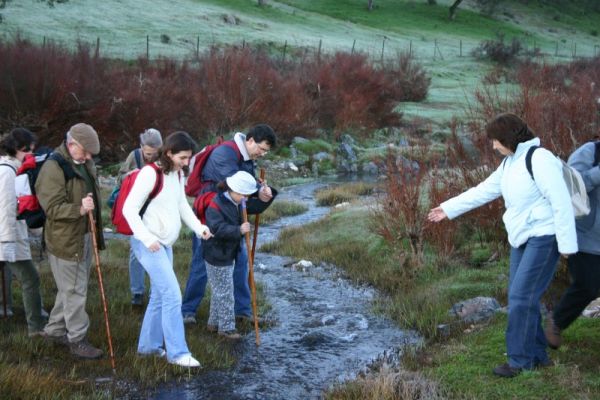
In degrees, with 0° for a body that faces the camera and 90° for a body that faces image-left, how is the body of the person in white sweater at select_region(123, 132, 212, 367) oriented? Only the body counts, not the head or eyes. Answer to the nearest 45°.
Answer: approximately 315°

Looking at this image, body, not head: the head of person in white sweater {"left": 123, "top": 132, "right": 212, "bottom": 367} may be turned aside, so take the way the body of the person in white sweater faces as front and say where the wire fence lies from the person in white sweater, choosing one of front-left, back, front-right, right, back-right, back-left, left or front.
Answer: back-left

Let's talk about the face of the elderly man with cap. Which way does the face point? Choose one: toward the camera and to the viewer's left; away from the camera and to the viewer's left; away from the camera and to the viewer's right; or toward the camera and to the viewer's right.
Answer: toward the camera and to the viewer's right

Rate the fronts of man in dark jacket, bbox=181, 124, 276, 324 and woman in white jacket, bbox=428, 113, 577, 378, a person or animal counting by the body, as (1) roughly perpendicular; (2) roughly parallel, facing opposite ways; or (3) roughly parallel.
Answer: roughly parallel, facing opposite ways

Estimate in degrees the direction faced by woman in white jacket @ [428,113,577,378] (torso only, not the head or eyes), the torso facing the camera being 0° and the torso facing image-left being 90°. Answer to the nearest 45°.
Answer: approximately 45°

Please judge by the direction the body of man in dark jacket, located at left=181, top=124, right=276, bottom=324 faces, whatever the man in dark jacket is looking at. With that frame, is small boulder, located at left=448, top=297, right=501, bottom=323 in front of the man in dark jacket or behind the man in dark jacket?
in front

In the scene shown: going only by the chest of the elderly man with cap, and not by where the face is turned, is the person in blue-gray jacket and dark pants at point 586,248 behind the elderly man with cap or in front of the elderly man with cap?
in front

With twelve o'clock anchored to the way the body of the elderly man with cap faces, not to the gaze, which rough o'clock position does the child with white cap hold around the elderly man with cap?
The child with white cap is roughly at 10 o'clock from the elderly man with cap.

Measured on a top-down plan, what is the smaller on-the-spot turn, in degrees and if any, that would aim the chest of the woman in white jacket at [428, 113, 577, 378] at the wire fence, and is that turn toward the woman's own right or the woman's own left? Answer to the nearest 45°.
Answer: approximately 90° to the woman's own right
